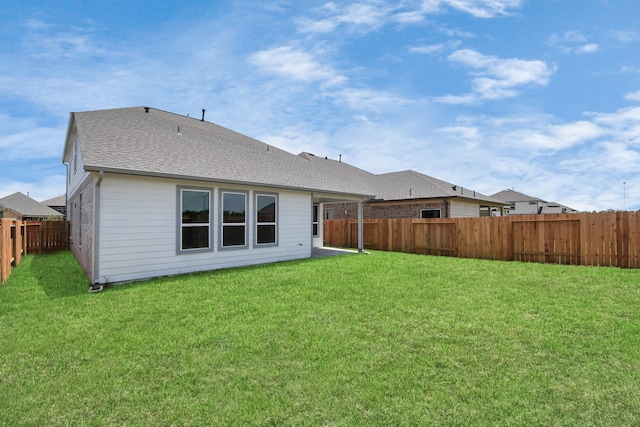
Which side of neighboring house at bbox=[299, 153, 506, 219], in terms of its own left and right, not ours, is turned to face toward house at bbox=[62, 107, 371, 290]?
left

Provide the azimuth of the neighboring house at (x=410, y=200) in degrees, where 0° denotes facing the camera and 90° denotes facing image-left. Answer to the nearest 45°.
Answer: approximately 135°

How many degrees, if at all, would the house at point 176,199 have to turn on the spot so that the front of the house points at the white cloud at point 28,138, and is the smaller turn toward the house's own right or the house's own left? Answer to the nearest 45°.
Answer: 0° — it already faces it

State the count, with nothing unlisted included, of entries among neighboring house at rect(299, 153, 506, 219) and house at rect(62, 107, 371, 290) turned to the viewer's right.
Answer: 0

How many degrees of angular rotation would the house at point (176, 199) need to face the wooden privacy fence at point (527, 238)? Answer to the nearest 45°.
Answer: approximately 135° to its right

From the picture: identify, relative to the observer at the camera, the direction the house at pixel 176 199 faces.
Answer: facing away from the viewer and to the left of the viewer

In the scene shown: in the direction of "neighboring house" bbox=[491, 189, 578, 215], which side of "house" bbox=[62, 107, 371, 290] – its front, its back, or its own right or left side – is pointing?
right
